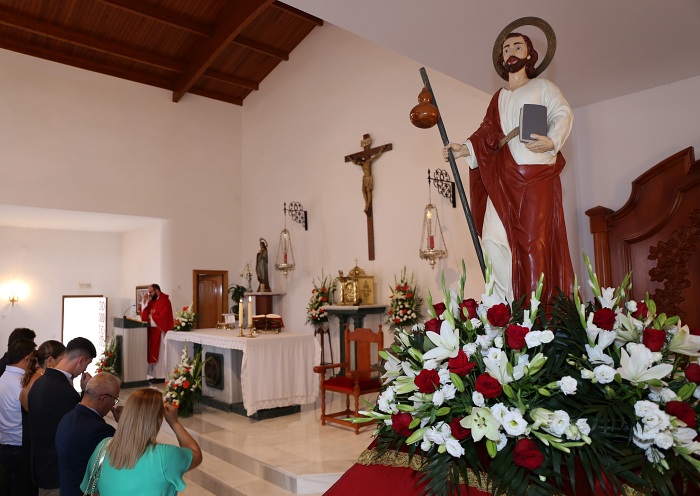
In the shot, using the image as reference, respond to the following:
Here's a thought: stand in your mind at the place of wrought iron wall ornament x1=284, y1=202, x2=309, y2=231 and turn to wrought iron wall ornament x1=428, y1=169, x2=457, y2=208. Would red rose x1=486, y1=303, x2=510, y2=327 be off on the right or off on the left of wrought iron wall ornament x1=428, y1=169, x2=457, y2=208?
right

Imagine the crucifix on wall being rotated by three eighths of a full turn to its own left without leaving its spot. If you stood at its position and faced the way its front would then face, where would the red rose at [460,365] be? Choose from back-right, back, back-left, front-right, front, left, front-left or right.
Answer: right

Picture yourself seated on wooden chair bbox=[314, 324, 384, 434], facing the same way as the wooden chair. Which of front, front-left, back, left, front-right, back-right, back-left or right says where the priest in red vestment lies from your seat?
right

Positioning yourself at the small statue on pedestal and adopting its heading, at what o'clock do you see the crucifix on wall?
The crucifix on wall is roughly at 9 o'clock from the small statue on pedestal.

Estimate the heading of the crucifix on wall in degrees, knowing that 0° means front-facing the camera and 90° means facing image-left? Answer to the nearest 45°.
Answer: approximately 45°

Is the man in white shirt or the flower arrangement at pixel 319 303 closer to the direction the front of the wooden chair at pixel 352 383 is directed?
the man in white shirt

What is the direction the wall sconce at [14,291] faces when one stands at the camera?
facing the viewer

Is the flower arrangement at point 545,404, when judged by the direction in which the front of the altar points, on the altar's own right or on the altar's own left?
on the altar's own left

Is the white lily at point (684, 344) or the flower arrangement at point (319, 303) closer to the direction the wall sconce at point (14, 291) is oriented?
the white lily

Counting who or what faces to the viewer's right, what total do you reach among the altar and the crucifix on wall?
0

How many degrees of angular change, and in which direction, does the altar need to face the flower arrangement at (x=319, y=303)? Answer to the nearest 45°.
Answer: approximately 180°
